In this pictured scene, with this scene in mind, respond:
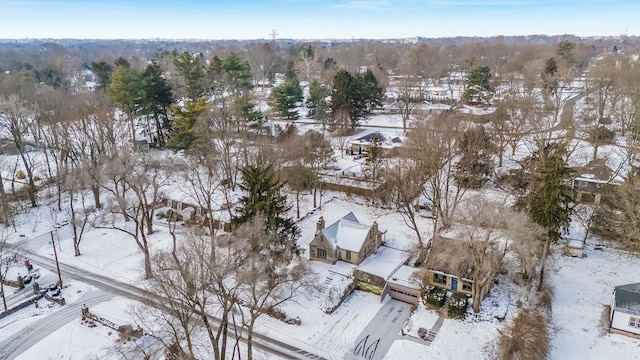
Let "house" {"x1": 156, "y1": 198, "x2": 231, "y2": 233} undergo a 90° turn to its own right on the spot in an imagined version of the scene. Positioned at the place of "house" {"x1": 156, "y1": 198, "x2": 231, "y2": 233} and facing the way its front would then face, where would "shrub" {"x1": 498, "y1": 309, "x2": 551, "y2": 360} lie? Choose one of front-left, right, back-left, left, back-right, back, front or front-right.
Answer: back

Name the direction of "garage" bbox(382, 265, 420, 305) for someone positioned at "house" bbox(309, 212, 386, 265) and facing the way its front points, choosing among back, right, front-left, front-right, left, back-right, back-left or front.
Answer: left

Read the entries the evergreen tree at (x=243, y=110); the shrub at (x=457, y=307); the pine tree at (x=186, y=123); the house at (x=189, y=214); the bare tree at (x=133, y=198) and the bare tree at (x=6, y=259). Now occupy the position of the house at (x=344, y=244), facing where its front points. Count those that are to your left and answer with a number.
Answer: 1

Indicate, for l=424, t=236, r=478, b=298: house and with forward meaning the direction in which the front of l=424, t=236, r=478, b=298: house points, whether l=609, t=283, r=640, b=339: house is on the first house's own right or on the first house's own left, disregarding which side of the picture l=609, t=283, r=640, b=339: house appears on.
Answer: on the first house's own left

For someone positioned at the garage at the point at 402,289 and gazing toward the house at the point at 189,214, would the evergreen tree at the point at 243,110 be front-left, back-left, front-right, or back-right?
front-right

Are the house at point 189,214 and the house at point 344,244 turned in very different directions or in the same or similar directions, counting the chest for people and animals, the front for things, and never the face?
same or similar directions

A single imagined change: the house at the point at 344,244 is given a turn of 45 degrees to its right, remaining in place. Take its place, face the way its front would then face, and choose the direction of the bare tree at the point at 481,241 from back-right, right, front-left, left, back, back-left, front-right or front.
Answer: back-left

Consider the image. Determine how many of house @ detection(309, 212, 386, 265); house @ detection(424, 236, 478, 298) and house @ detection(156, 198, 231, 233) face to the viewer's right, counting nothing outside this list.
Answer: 0

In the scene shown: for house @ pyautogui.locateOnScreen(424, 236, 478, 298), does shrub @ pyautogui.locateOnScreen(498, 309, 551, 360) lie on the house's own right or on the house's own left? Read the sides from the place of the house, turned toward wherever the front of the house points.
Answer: on the house's own left

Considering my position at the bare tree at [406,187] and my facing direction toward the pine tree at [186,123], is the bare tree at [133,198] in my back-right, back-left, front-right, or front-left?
front-left

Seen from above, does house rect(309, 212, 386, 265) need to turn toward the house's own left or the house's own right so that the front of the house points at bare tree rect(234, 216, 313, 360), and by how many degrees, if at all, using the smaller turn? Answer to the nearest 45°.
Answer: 0° — it already faces it

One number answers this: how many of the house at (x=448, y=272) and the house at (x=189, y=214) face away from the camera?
0

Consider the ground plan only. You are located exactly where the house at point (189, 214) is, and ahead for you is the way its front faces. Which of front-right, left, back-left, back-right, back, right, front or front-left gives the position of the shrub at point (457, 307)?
left

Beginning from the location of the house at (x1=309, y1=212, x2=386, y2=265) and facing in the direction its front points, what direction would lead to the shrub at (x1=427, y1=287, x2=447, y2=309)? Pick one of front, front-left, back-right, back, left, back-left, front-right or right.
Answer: left

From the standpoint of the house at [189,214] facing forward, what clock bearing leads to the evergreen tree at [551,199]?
The evergreen tree is roughly at 9 o'clock from the house.

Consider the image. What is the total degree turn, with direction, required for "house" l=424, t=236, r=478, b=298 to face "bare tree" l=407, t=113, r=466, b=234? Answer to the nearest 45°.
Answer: approximately 135° to its right

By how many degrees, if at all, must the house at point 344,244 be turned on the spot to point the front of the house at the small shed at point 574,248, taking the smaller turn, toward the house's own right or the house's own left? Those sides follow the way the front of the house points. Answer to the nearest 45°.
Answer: approximately 135° to the house's own left

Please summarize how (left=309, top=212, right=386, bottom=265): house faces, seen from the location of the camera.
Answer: facing the viewer and to the left of the viewer
